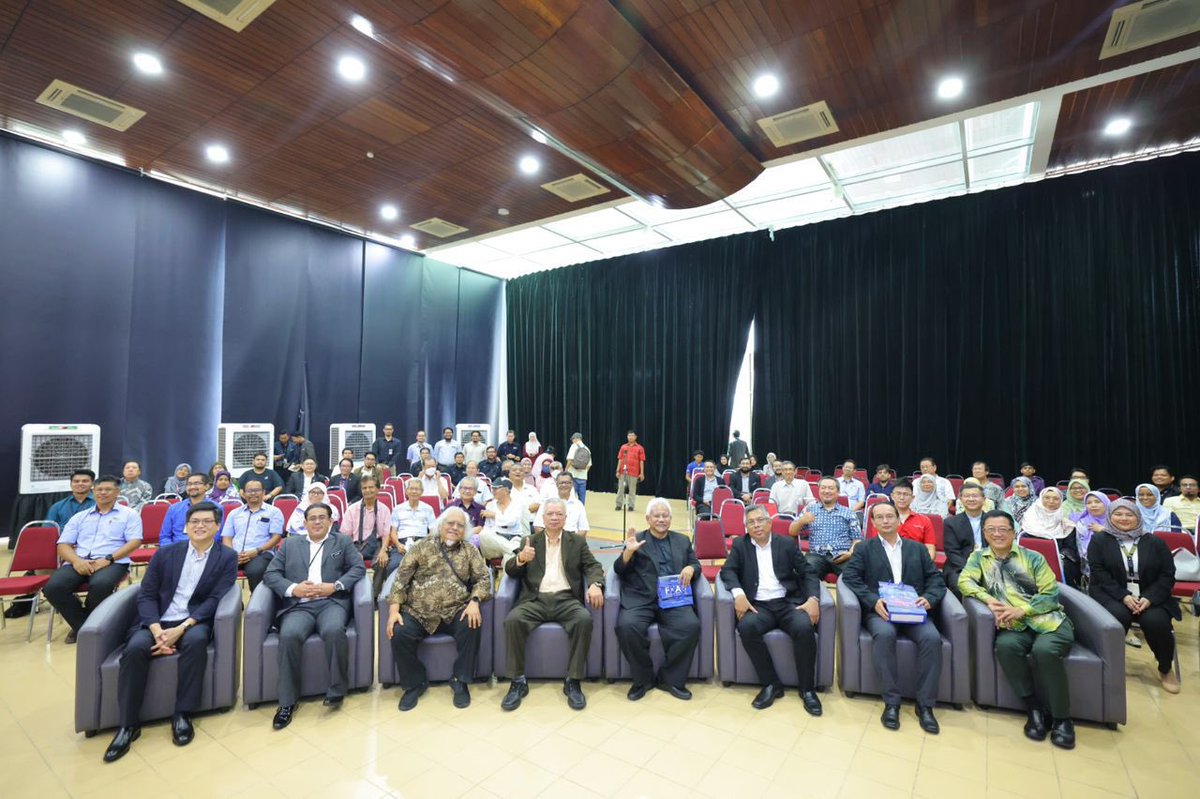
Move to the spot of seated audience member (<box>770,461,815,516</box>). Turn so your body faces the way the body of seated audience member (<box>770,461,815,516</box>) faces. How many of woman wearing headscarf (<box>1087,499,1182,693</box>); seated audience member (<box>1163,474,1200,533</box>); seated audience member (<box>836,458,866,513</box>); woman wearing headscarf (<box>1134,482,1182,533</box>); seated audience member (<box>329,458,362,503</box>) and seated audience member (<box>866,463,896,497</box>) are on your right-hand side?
1

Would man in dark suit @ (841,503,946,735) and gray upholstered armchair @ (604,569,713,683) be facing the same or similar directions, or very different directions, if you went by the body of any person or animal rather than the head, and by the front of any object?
same or similar directions

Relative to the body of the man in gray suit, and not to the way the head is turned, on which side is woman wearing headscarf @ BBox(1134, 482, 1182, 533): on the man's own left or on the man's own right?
on the man's own left

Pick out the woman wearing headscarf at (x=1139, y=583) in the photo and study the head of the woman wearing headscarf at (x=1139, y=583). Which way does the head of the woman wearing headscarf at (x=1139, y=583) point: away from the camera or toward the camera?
toward the camera

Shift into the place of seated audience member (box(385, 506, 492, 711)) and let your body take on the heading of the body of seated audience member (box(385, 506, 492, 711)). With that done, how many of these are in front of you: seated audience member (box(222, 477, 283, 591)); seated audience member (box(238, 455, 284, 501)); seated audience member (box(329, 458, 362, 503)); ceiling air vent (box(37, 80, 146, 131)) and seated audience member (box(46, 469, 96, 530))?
0

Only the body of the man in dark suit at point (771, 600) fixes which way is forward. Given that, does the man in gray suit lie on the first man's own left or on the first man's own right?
on the first man's own right

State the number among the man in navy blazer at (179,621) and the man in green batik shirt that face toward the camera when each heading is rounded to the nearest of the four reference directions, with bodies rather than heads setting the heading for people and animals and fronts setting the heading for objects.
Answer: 2

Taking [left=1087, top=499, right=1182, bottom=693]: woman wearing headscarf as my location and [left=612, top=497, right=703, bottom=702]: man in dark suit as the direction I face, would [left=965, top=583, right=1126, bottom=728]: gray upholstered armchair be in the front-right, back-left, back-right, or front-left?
front-left

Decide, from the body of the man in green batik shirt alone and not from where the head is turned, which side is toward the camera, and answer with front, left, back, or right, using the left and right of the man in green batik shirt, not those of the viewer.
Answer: front

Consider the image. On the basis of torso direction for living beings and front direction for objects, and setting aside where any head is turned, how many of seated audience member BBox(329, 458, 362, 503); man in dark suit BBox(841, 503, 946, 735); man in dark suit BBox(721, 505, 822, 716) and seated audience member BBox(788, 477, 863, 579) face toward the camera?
4

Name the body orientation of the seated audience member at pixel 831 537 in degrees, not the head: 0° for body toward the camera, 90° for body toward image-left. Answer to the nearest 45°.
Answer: approximately 0°

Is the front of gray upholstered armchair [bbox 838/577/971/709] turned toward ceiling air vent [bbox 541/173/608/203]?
no

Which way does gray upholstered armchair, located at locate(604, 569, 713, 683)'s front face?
toward the camera

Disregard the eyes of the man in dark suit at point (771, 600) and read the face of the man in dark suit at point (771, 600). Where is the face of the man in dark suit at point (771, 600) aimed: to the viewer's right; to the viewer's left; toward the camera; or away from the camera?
toward the camera

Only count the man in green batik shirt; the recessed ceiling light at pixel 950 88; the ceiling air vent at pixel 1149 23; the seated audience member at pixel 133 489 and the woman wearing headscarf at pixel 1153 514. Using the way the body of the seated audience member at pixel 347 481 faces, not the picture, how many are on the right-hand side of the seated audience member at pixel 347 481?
1

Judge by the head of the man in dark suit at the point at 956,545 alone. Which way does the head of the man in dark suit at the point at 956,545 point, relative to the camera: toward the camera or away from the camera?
toward the camera

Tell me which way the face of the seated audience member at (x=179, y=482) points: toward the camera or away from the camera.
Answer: toward the camera

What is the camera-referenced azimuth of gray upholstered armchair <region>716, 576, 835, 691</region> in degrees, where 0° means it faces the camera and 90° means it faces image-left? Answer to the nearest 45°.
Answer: approximately 0°
